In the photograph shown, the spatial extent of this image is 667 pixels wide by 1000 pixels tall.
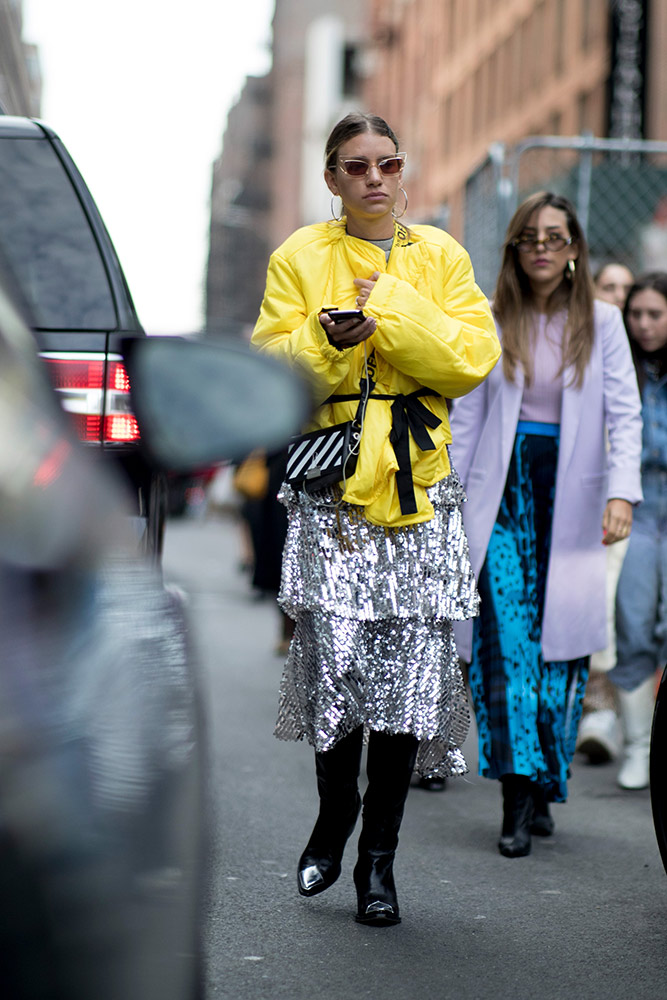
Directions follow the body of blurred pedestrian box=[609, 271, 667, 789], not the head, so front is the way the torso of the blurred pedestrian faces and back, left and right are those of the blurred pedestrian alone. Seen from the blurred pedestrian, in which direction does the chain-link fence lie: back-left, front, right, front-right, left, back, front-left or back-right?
back

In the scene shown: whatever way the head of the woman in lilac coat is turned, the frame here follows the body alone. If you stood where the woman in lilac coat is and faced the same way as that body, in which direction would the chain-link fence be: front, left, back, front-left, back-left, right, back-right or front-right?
back

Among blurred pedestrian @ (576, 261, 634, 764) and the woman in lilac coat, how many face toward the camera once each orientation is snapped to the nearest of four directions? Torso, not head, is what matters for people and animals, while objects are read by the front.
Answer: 2

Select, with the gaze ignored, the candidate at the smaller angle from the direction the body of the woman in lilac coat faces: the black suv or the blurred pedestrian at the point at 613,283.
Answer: the black suv

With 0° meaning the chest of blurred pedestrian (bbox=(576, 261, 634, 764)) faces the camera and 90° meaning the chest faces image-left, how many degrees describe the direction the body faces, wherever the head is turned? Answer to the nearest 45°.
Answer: approximately 0°

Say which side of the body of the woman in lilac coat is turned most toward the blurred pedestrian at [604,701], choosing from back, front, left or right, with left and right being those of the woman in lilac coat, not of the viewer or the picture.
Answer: back

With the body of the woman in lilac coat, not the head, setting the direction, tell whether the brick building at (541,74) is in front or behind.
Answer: behind
